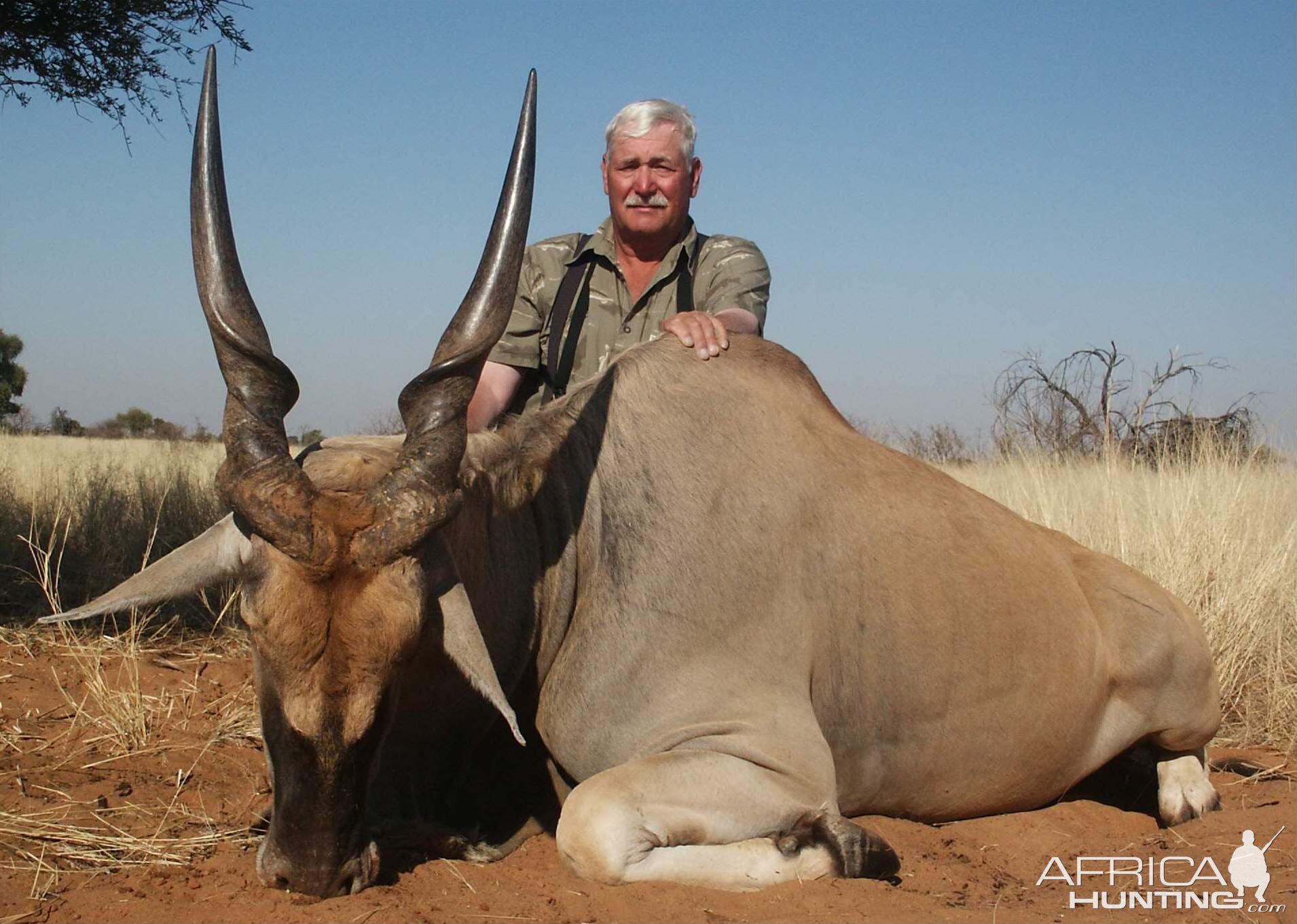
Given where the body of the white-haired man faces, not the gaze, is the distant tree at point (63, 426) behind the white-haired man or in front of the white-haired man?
behind

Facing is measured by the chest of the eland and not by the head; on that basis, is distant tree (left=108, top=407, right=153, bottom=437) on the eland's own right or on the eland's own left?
on the eland's own right

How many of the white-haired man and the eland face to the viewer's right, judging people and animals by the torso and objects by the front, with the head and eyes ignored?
0

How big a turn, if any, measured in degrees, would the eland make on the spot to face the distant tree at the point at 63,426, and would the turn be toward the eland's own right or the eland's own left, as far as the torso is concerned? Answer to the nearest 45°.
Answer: approximately 90° to the eland's own right

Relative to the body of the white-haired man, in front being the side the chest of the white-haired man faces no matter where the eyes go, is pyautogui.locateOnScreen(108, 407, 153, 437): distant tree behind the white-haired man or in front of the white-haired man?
behind

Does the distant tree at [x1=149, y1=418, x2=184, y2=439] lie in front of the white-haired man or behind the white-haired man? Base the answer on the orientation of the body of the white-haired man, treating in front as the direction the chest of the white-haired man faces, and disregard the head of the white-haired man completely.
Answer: behind

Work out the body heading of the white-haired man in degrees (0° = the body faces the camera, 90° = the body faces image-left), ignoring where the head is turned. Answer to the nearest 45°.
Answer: approximately 0°
